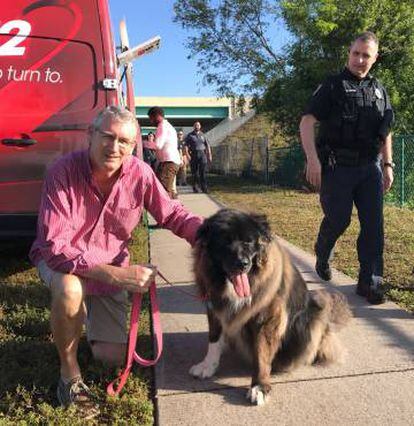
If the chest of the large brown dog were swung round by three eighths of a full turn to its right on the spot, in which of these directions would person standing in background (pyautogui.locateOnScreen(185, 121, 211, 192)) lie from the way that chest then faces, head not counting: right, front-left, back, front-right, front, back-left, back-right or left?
front

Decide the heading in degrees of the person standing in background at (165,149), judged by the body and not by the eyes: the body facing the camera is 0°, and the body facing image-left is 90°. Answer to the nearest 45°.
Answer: approximately 90°

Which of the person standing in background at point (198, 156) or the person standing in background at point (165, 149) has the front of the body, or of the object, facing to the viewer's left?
the person standing in background at point (165, 149)

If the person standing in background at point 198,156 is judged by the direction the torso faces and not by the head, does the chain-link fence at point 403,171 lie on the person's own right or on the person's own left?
on the person's own left

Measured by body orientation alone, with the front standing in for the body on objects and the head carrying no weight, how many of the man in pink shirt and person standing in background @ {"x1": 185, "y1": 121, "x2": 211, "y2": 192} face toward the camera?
2

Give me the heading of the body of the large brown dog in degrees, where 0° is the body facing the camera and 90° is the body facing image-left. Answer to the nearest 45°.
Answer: approximately 45°

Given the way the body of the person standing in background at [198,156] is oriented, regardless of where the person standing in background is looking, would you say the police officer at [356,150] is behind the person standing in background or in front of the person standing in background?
in front

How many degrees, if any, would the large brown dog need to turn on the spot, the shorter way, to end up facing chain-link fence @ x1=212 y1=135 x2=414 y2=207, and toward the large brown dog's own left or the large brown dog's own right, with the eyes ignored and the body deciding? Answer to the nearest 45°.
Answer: approximately 135° to the large brown dog's own right

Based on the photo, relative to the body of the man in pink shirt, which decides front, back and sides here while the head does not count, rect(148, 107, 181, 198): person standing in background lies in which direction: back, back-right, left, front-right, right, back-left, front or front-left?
back

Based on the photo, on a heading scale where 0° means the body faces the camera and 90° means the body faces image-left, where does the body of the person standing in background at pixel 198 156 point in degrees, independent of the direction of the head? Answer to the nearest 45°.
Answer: approximately 0°
